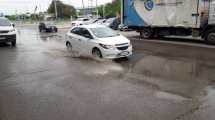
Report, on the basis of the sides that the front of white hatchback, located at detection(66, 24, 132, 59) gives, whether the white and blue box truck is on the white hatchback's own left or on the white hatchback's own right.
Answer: on the white hatchback's own left

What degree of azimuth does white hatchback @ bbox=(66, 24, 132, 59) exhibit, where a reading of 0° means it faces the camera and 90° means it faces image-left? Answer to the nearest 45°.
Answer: approximately 315°
